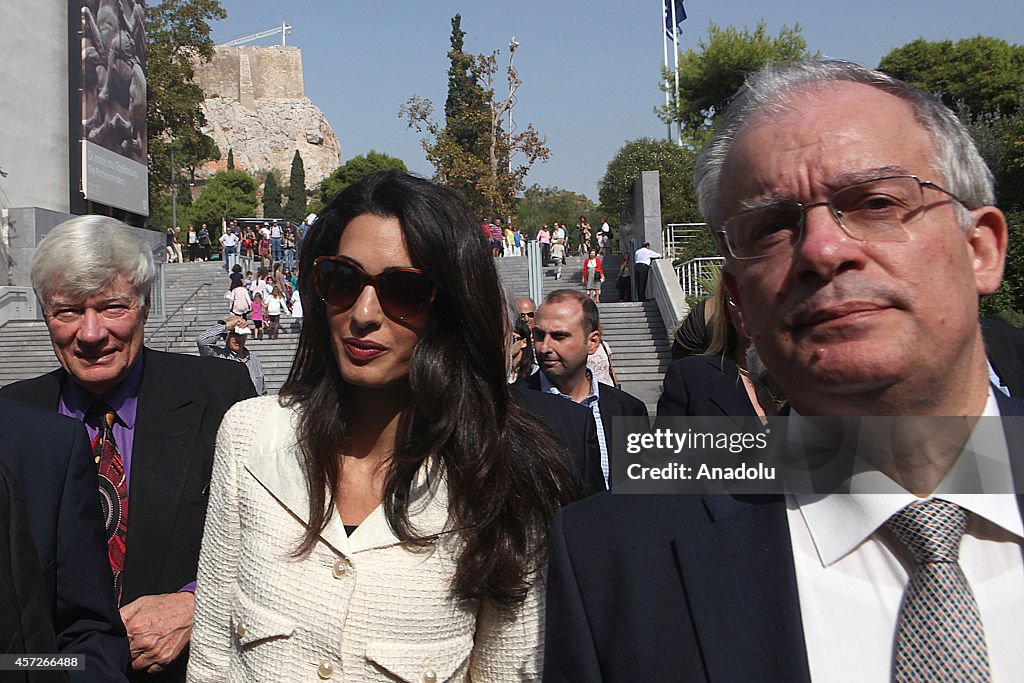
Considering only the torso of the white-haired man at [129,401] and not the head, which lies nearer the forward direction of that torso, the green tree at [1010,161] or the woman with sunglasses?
the woman with sunglasses

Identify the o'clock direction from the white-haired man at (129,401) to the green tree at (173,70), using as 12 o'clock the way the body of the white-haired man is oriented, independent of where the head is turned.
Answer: The green tree is roughly at 6 o'clock from the white-haired man.

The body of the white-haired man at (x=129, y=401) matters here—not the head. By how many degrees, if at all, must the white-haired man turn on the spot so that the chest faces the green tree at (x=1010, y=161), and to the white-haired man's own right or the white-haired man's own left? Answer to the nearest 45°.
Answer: approximately 135° to the white-haired man's own left

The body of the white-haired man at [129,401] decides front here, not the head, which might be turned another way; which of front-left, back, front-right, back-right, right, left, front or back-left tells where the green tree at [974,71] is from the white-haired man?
back-left

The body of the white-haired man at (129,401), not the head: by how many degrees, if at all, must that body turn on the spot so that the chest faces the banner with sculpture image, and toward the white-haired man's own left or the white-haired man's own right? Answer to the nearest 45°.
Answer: approximately 180°

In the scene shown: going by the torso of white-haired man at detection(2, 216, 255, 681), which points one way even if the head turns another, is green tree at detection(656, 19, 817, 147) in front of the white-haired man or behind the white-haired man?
behind

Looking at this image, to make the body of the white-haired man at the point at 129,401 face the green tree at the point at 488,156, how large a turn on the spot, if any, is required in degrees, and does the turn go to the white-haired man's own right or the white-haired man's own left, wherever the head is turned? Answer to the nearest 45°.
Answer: approximately 135° to the white-haired man's own left

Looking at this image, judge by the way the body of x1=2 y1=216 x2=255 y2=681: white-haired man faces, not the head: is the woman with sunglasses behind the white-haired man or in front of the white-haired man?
in front

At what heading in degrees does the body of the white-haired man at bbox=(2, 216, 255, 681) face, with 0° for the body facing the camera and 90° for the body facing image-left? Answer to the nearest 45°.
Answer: approximately 0°

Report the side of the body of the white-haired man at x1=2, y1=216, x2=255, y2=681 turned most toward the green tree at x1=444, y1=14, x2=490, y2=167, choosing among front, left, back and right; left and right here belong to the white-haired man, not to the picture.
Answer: back
